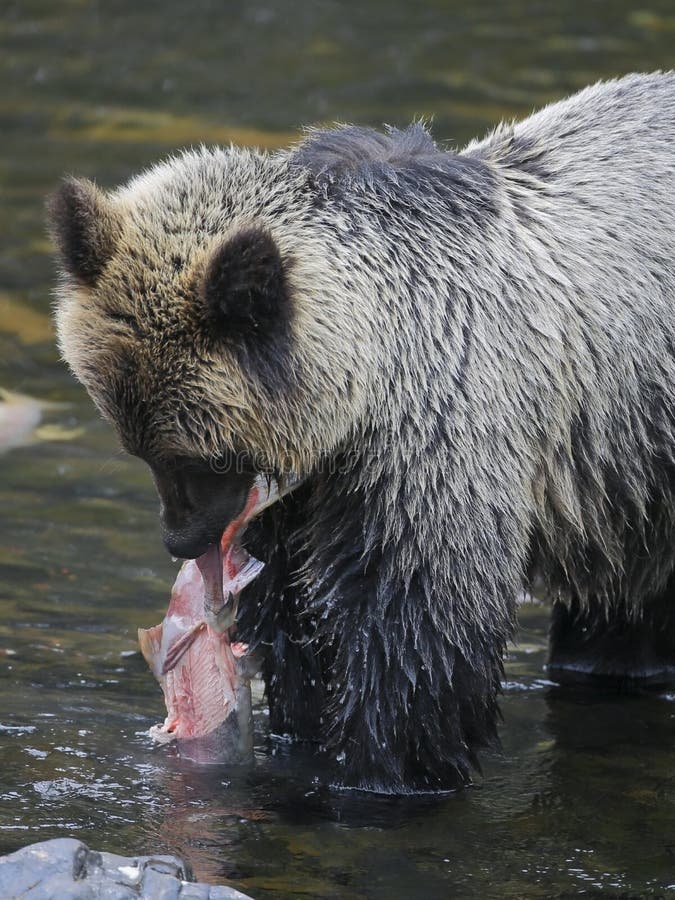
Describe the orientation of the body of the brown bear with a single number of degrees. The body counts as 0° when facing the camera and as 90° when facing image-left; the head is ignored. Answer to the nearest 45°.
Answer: approximately 45°
